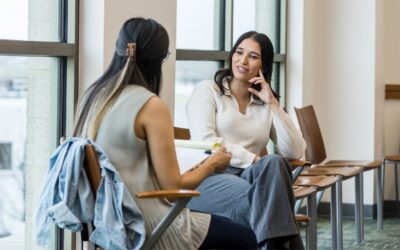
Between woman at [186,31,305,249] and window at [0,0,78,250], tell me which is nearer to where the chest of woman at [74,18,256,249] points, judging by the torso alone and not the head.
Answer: the woman

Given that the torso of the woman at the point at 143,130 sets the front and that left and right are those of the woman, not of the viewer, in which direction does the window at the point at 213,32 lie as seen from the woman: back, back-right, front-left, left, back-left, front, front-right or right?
front-left

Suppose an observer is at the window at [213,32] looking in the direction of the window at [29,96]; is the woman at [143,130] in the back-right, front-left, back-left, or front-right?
front-left

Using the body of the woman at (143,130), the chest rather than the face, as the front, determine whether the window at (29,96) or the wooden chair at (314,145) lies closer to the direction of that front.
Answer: the wooden chair

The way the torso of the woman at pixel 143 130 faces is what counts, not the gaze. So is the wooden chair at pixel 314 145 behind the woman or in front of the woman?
in front

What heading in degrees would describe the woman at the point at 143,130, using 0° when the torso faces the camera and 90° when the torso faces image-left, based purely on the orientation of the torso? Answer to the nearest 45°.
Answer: approximately 225°

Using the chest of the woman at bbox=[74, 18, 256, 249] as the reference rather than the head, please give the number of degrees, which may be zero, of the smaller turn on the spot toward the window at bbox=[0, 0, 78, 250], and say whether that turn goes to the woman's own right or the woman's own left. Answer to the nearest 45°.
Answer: approximately 90° to the woman's own left

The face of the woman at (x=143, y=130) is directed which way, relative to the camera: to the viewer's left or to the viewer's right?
to the viewer's right

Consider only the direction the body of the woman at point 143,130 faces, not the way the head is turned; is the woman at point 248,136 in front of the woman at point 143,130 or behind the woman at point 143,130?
in front

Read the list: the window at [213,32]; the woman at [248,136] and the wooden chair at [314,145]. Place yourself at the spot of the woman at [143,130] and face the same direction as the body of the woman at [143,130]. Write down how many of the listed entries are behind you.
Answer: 0
